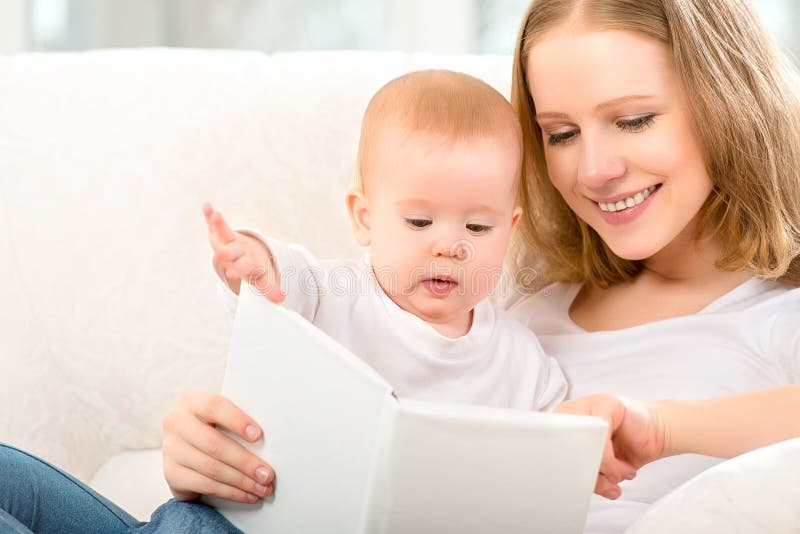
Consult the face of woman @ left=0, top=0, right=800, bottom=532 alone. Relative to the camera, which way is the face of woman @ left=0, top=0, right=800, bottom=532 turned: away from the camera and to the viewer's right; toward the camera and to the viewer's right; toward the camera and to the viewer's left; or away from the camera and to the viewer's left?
toward the camera and to the viewer's left

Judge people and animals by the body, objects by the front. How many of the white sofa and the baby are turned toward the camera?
2

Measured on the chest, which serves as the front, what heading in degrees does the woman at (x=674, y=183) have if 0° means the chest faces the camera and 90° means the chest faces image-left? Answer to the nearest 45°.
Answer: approximately 45°

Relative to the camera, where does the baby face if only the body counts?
toward the camera

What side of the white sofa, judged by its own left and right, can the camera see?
front
